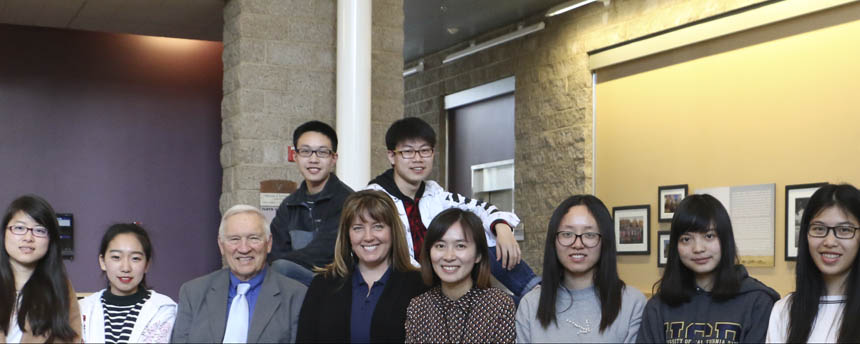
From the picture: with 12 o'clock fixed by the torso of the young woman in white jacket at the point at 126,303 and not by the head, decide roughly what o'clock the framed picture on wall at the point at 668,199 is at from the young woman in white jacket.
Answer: The framed picture on wall is roughly at 8 o'clock from the young woman in white jacket.

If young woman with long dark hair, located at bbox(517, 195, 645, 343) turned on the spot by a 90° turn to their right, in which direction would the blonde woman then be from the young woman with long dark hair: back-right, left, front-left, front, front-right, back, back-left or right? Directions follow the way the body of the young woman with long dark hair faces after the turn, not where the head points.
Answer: front

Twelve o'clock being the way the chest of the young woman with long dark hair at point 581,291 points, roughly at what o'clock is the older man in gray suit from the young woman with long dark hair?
The older man in gray suit is roughly at 3 o'clock from the young woman with long dark hair.

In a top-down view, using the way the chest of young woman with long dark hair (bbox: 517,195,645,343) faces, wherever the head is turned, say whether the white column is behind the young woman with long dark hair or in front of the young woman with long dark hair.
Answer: behind

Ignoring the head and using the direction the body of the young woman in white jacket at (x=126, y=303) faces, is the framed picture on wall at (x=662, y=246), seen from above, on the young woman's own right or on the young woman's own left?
on the young woman's own left
